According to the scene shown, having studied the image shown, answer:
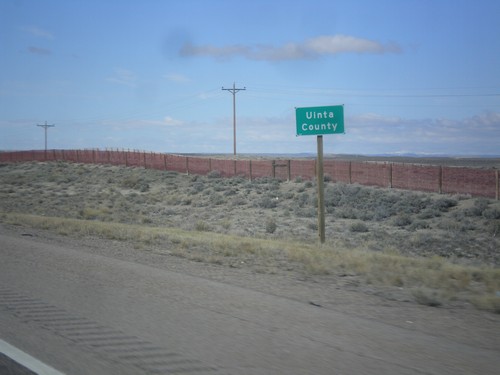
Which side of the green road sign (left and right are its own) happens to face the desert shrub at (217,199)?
back

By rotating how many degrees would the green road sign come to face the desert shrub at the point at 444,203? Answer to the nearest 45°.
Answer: approximately 135° to its left

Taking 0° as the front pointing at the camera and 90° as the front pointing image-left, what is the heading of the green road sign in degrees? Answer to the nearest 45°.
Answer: approximately 0°

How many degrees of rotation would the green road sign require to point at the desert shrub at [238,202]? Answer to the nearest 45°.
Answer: approximately 180°

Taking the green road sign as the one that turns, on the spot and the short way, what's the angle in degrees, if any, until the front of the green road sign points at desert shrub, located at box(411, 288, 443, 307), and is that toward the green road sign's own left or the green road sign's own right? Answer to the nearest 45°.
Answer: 0° — it already faces it

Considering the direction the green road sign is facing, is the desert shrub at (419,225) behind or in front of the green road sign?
behind

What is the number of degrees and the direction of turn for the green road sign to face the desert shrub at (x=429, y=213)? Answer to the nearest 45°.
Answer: approximately 135° to its left

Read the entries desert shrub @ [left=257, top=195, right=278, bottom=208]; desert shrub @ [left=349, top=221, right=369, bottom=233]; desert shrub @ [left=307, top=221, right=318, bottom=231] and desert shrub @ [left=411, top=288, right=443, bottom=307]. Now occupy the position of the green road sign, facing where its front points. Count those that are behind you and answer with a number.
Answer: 3

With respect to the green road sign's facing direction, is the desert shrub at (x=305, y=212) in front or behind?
behind
